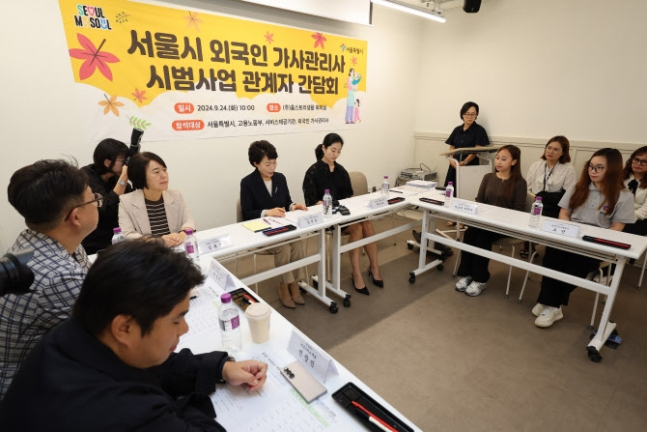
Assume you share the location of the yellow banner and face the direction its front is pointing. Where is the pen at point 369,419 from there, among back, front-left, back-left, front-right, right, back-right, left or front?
front-right

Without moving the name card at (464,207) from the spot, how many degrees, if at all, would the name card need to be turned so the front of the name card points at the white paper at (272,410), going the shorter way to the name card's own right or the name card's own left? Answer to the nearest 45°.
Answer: approximately 45° to the name card's own left

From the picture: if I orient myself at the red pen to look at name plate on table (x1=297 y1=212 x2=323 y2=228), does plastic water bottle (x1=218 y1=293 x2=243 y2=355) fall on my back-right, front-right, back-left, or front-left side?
front-left

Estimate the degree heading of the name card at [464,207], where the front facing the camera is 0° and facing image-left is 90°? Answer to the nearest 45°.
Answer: approximately 45°

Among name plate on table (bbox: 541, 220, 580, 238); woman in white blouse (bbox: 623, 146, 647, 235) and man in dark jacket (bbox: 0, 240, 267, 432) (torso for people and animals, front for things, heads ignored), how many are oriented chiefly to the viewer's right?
1

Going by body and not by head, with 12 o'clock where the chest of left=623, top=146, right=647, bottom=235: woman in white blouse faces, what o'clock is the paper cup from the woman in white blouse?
The paper cup is roughly at 11 o'clock from the woman in white blouse.

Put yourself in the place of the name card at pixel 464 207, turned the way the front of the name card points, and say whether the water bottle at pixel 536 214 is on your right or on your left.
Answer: on your left

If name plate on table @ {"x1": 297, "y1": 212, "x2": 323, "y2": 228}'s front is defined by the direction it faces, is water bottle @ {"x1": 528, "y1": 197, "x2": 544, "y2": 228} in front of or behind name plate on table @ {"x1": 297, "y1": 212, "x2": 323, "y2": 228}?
in front

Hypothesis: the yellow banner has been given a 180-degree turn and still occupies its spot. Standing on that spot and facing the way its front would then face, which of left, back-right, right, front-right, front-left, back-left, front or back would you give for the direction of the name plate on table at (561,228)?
back

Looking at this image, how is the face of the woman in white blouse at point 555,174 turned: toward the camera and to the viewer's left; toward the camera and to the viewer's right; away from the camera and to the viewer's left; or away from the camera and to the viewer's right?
toward the camera and to the viewer's left

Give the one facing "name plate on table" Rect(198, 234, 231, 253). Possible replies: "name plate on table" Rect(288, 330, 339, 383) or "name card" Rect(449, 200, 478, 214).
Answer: the name card

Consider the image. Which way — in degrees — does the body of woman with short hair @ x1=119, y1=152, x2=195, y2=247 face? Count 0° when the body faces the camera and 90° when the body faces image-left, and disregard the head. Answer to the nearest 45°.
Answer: approximately 315°

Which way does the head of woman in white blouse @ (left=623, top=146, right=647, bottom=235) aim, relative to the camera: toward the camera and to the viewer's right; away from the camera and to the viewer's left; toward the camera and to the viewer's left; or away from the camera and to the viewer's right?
toward the camera and to the viewer's left

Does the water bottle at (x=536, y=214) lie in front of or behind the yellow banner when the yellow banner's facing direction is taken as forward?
in front

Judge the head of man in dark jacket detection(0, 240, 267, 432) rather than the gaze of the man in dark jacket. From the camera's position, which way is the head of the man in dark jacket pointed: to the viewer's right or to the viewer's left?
to the viewer's right

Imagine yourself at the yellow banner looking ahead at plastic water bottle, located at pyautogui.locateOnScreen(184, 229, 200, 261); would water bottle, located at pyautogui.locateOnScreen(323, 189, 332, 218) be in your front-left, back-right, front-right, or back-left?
front-left

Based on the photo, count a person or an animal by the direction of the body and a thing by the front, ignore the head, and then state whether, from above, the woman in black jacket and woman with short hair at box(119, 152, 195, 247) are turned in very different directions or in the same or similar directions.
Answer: same or similar directions

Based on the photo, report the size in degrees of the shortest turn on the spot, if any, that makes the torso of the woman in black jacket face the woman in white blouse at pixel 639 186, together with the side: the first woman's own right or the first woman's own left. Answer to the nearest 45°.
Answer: approximately 45° to the first woman's own left

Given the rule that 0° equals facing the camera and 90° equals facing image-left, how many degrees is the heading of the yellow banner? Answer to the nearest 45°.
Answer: approximately 315°
